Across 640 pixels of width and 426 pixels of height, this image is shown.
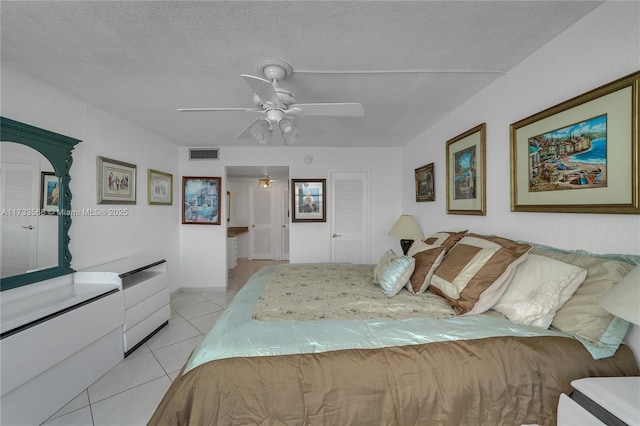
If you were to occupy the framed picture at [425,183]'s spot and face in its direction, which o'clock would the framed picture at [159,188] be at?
the framed picture at [159,188] is roughly at 1 o'clock from the framed picture at [425,183].

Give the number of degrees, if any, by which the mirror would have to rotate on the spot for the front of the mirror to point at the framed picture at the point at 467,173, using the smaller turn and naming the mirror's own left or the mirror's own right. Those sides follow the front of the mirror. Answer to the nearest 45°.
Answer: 0° — it already faces it

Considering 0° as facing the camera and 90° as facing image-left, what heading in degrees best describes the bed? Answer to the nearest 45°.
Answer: approximately 90°

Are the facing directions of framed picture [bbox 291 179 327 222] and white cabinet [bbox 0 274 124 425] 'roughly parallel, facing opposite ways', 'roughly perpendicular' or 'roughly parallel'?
roughly perpendicular

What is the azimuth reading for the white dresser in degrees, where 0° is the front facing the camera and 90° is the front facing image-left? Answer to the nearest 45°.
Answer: approximately 315°
